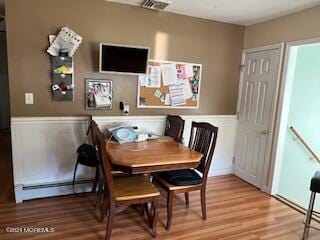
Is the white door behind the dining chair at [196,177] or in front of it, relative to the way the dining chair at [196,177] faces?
behind

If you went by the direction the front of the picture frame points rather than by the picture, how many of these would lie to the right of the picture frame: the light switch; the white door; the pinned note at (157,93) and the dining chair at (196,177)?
1

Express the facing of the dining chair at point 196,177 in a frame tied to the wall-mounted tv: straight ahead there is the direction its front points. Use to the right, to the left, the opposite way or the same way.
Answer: to the right

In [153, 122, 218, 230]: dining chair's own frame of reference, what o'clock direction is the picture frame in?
The picture frame is roughly at 2 o'clock from the dining chair.

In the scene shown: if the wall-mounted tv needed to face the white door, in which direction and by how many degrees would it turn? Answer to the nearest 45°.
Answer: approximately 45° to its left
